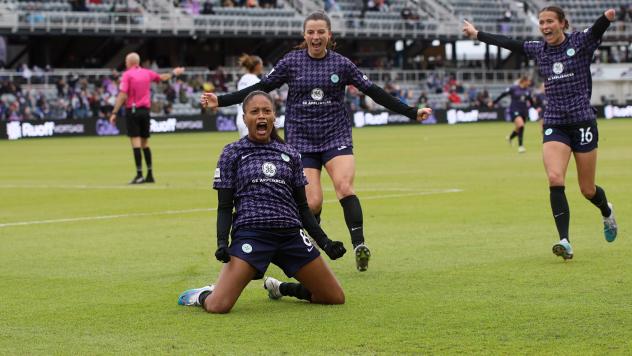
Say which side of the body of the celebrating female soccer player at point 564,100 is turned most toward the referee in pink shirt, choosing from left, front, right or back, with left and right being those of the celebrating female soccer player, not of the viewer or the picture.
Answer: right

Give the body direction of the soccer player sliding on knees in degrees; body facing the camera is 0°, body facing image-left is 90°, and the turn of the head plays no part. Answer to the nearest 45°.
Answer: approximately 0°

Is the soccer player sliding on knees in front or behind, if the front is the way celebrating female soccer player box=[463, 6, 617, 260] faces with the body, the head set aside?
in front

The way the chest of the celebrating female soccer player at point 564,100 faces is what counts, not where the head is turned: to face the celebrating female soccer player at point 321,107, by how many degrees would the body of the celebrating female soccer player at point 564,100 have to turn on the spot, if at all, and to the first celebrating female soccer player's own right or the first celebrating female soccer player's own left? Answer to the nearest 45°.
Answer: approximately 45° to the first celebrating female soccer player's own right

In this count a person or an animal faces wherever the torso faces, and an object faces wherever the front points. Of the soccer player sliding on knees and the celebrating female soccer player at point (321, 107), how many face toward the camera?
2

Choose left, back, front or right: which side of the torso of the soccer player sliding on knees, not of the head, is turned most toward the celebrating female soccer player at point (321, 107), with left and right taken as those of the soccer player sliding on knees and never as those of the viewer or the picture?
back

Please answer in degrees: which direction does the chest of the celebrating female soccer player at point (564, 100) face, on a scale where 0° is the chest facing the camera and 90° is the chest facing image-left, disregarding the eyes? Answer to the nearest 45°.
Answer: approximately 45°

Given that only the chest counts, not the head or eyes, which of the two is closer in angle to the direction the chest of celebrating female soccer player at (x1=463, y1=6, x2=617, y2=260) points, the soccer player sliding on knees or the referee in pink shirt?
the soccer player sliding on knees

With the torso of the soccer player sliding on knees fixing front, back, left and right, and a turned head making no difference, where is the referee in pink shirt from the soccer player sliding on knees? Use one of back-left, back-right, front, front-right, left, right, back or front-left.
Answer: back
